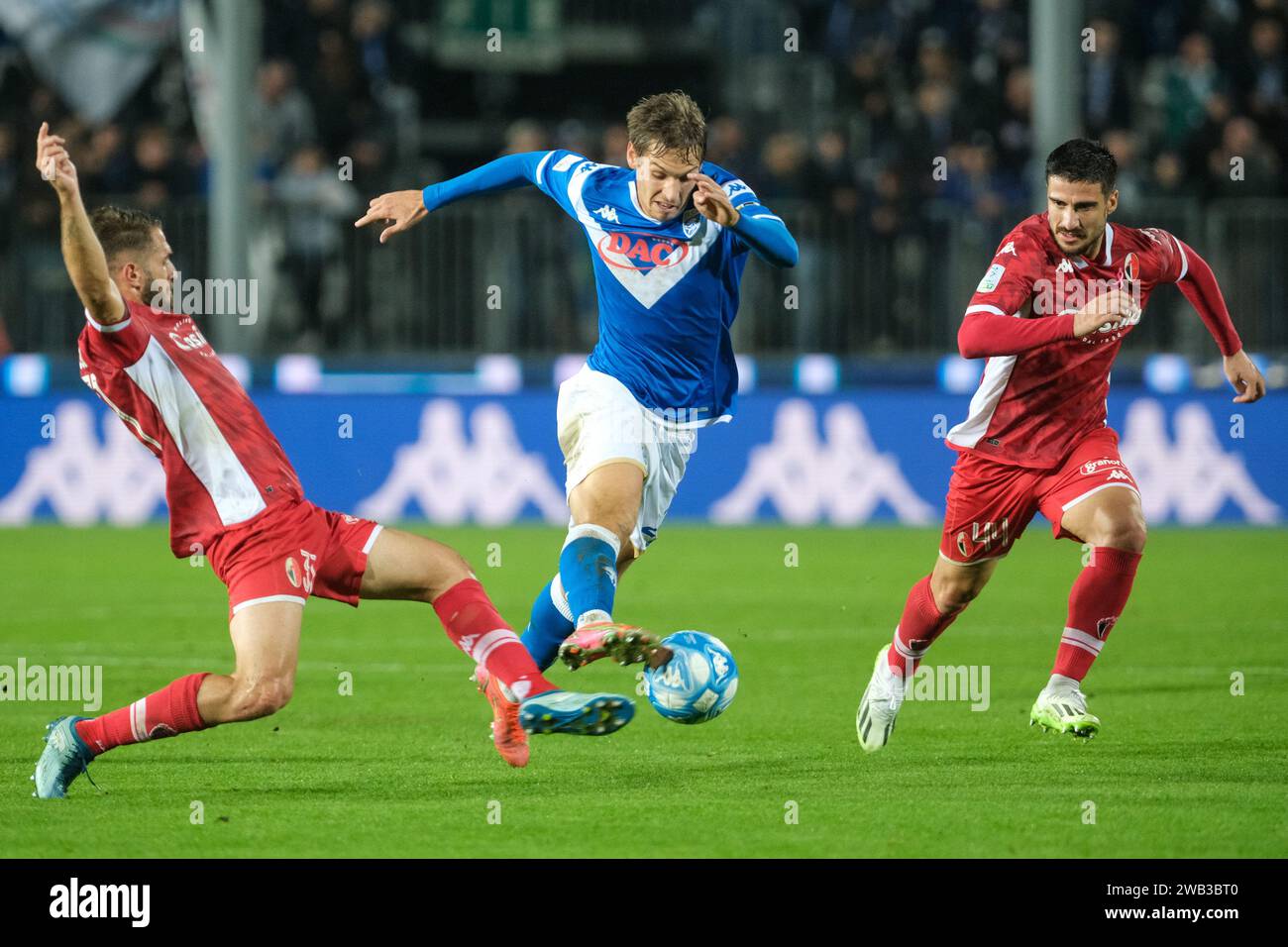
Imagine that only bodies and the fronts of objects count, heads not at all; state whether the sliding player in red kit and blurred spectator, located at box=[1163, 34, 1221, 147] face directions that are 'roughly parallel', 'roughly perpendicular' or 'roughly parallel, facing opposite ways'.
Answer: roughly perpendicular

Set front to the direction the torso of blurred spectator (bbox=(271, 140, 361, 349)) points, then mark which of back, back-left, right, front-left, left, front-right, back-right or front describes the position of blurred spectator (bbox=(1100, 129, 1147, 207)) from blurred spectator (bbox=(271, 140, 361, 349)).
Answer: left

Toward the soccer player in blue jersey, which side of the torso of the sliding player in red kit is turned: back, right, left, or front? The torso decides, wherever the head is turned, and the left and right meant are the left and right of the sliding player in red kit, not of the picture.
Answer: front

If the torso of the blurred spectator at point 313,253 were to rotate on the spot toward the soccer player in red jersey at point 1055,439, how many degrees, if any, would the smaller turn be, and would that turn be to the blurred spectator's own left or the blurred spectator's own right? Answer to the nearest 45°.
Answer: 0° — they already face them

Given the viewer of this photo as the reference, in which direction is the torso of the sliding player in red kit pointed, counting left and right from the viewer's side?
facing to the right of the viewer

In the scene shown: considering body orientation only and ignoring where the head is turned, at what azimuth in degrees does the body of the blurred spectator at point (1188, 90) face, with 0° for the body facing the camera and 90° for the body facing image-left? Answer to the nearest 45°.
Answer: approximately 0°

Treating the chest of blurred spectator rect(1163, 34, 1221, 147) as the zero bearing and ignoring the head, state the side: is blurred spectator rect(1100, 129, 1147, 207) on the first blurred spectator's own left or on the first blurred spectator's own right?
on the first blurred spectator's own right

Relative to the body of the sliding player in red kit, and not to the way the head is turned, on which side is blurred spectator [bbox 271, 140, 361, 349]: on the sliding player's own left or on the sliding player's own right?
on the sliding player's own left

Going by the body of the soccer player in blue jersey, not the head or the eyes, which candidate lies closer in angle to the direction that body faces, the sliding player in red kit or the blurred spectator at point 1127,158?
the sliding player in red kit

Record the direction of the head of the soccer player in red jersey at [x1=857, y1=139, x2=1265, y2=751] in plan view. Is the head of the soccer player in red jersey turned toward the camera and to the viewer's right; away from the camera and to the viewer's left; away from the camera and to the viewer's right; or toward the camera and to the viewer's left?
toward the camera and to the viewer's left

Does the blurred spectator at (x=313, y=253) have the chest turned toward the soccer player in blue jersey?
yes
